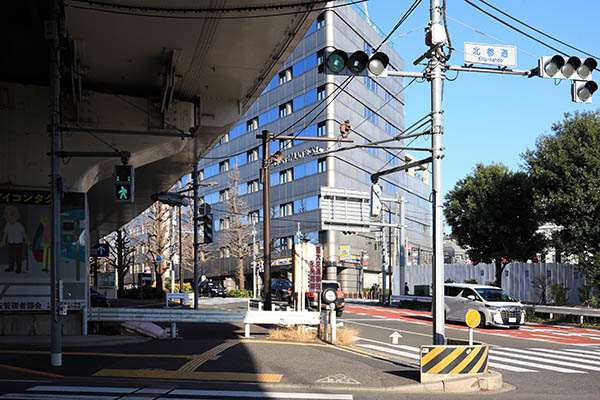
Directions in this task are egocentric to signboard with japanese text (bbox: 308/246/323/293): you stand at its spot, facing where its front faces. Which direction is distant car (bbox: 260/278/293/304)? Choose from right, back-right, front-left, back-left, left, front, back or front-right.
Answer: back

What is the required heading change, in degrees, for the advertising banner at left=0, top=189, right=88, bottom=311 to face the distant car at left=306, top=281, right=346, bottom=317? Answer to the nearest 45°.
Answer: approximately 135° to its left

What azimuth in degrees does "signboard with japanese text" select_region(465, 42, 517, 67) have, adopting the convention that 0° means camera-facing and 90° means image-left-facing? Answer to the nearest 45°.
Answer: approximately 0°

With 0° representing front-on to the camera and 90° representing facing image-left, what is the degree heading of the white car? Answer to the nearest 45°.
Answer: approximately 315°
